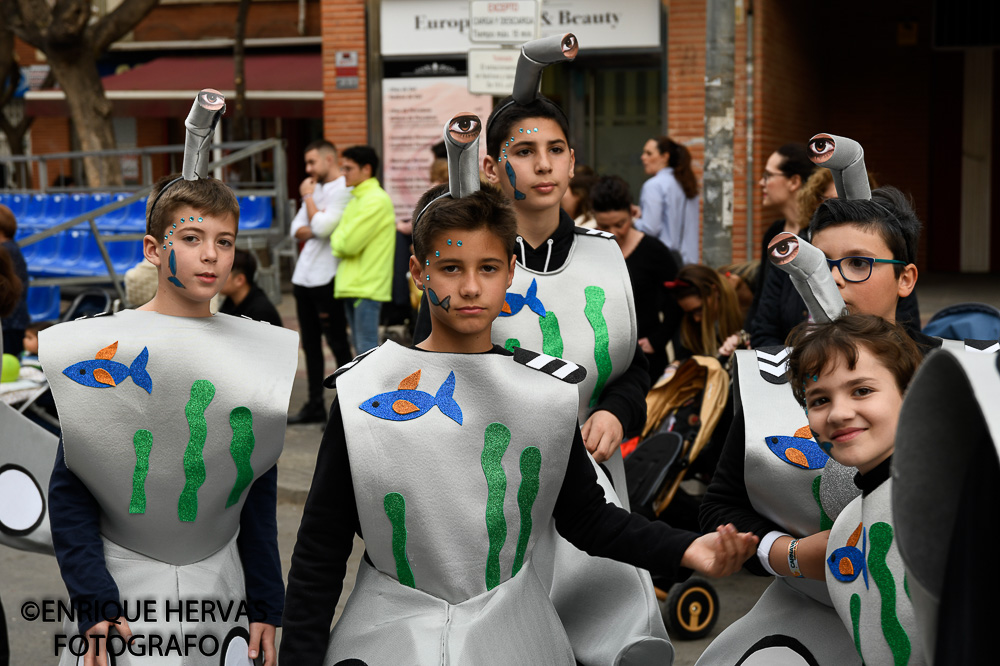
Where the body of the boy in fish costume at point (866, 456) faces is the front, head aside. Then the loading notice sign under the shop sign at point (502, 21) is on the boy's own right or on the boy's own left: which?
on the boy's own right

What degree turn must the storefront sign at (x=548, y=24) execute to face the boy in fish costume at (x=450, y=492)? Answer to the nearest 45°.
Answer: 0° — it already faces them

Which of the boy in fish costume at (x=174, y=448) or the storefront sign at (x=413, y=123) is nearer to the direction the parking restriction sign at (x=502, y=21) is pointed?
the boy in fish costume

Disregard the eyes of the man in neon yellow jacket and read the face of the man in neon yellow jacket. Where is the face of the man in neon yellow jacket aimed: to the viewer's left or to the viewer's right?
to the viewer's left

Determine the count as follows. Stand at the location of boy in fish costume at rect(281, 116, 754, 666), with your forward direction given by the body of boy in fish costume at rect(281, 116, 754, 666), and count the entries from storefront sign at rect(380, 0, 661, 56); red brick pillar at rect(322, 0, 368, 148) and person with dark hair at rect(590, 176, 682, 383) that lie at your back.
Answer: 3
